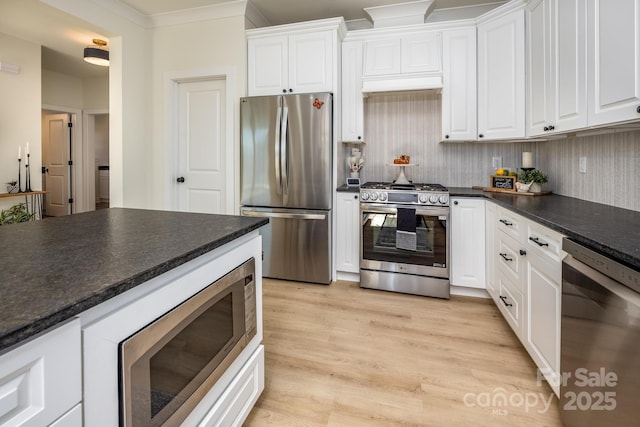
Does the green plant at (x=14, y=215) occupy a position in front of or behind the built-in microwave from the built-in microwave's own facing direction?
behind

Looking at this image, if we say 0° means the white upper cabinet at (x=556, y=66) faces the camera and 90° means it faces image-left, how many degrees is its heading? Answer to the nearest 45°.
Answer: approximately 45°

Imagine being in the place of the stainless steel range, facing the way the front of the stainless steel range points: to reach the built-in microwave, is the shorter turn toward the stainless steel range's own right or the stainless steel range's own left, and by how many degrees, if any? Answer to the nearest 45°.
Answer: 0° — it already faces it

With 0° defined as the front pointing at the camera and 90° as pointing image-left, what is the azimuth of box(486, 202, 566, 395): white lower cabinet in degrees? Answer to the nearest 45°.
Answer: approximately 45°

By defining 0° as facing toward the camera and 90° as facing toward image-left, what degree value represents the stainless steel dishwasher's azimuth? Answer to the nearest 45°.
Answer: approximately 45°

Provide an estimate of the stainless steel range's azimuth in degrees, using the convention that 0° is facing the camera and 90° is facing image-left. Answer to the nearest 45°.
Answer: approximately 0°

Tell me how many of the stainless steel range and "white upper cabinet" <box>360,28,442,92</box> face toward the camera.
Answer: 2

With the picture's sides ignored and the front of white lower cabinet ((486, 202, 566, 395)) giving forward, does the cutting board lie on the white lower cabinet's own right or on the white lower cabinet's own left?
on the white lower cabinet's own right
